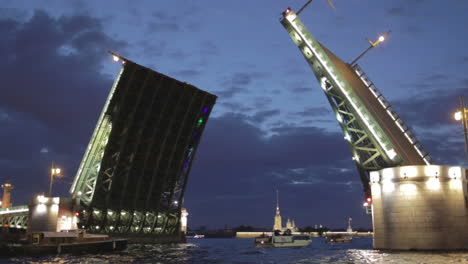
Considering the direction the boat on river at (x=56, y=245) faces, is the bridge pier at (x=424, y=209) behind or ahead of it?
ahead

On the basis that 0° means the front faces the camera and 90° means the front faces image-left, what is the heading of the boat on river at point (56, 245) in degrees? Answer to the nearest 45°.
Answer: approximately 270°

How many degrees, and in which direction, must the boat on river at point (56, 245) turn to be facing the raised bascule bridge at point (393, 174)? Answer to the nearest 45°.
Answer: approximately 45° to its right
